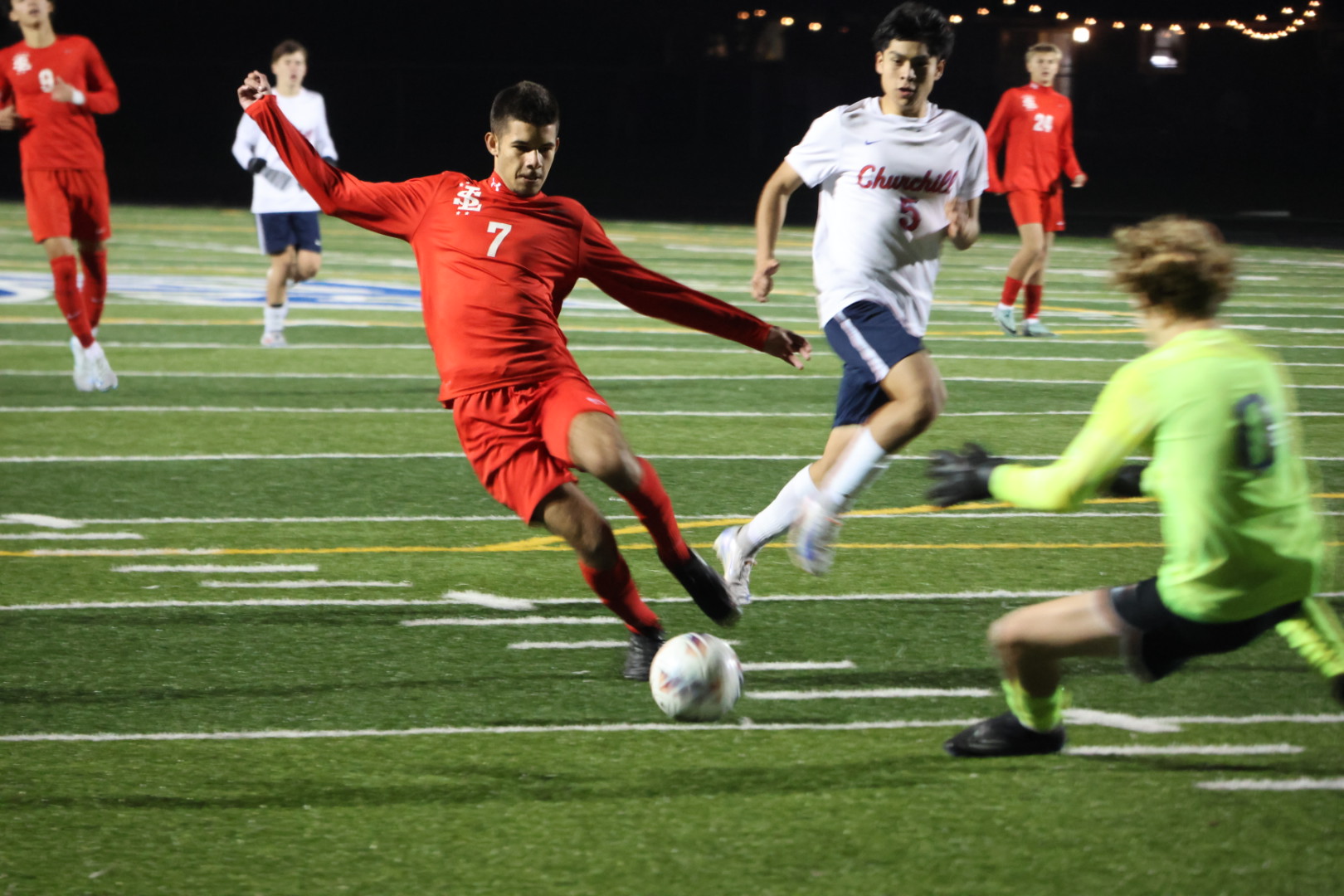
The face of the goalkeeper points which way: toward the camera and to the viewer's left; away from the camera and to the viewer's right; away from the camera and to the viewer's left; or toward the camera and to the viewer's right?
away from the camera and to the viewer's left

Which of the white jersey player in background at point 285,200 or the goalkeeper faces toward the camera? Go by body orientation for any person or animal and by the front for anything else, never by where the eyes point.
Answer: the white jersey player in background

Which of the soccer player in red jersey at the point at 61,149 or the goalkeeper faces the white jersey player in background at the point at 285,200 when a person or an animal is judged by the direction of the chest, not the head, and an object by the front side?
the goalkeeper

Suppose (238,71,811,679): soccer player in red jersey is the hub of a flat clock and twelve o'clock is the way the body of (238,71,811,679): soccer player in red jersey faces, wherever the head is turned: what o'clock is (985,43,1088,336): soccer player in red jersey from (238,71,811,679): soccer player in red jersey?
(985,43,1088,336): soccer player in red jersey is roughly at 7 o'clock from (238,71,811,679): soccer player in red jersey.

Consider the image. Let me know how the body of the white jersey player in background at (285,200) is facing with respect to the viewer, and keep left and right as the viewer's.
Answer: facing the viewer

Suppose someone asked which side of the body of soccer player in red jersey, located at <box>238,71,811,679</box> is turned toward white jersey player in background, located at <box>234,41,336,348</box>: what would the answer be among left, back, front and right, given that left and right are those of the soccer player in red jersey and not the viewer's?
back

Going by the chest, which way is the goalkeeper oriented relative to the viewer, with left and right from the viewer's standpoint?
facing away from the viewer and to the left of the viewer

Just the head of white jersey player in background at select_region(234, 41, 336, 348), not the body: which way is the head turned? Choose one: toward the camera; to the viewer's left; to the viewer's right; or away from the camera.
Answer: toward the camera

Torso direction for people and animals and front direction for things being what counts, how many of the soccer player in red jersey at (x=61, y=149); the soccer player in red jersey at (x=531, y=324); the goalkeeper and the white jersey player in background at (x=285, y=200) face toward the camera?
3

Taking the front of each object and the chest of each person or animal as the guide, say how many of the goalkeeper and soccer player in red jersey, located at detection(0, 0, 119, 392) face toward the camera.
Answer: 1

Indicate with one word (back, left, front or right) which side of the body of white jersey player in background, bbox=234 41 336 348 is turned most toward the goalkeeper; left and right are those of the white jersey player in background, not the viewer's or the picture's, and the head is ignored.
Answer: front

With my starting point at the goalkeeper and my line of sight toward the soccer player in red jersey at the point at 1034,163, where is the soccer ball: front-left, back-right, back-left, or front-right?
front-left

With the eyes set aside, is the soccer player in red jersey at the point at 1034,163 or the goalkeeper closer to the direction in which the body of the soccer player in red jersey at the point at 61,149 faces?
the goalkeeper

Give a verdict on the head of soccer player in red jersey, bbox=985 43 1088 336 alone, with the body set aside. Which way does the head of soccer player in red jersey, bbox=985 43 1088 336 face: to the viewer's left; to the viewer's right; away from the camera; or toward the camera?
toward the camera

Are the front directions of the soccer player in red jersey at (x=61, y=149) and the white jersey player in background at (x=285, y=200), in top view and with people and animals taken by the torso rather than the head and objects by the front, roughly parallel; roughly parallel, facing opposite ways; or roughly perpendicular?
roughly parallel

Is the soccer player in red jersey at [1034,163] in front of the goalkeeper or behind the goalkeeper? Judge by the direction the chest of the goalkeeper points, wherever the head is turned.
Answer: in front

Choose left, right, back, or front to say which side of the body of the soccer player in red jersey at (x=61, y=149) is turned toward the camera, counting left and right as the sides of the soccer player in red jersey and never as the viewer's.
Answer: front
